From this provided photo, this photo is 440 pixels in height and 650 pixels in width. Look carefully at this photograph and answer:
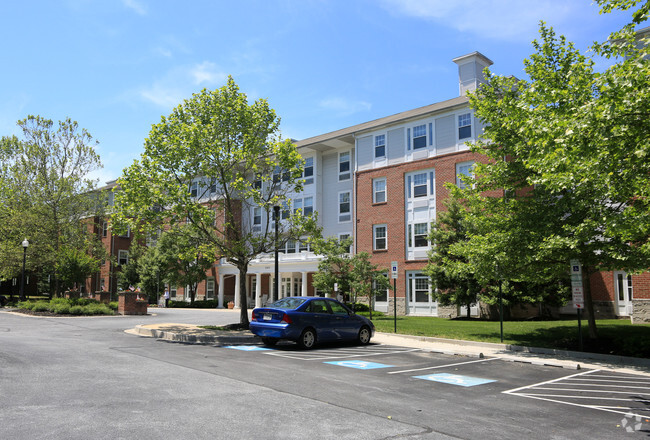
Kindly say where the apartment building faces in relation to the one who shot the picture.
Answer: facing the viewer and to the left of the viewer

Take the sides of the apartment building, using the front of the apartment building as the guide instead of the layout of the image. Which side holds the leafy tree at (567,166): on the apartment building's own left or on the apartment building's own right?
on the apartment building's own left

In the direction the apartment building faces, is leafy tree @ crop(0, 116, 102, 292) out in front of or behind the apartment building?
in front

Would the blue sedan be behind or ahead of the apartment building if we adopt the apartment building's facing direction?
ahead

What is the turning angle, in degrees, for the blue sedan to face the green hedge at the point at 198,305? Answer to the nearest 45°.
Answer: approximately 45° to its left

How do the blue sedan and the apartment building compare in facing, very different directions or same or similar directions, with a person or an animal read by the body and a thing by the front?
very different directions

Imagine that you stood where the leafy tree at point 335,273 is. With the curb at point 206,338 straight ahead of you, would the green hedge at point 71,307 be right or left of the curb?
right
